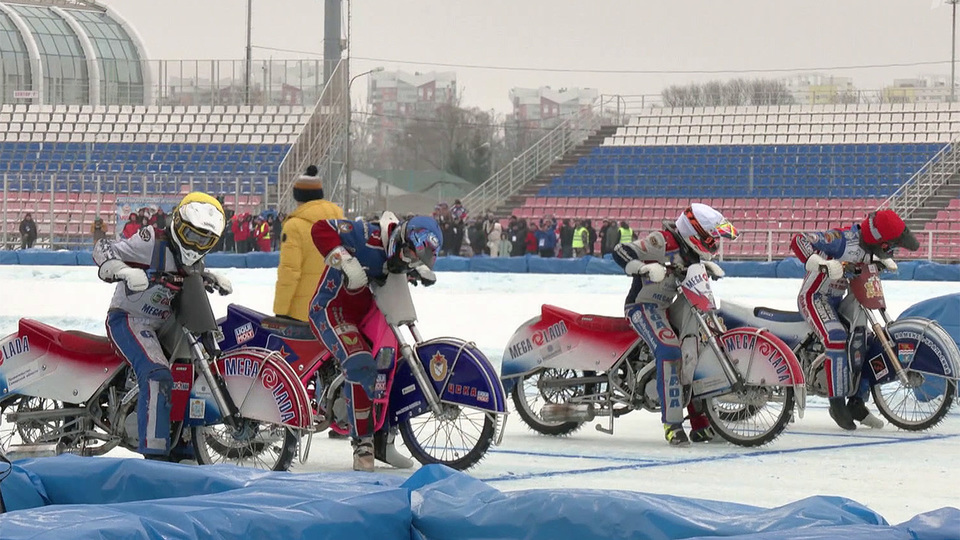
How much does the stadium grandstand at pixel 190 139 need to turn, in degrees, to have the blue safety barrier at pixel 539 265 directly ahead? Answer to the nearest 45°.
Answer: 0° — it already faces it

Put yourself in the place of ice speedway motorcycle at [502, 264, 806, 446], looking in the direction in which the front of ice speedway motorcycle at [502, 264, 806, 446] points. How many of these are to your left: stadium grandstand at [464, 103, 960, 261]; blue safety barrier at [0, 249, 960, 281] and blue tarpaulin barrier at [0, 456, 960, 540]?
2

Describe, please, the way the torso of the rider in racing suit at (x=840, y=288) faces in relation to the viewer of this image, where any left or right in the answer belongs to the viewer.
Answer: facing to the right of the viewer

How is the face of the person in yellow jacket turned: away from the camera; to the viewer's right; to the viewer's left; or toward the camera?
away from the camera

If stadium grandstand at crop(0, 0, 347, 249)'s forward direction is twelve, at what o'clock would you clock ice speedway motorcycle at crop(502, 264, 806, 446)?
The ice speedway motorcycle is roughly at 12 o'clock from the stadium grandstand.

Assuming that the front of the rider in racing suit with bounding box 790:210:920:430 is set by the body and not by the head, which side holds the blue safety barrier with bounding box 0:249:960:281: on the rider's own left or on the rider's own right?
on the rider's own left

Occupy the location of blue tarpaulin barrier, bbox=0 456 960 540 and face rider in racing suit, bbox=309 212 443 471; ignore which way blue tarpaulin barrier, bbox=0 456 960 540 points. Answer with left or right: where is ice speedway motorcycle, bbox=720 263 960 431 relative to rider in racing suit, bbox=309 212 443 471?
right

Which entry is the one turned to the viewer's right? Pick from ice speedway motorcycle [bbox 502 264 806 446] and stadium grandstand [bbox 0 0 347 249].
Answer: the ice speedway motorcycle

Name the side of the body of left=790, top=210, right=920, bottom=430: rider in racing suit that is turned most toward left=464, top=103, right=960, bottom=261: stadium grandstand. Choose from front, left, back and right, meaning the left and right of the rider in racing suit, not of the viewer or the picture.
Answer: left

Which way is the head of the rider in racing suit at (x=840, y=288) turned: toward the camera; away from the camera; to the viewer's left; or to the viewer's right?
to the viewer's right

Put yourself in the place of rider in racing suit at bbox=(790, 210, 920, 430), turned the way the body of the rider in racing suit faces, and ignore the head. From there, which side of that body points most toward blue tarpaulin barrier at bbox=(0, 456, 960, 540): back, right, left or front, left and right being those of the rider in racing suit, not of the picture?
right

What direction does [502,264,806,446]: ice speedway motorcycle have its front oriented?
to the viewer's right

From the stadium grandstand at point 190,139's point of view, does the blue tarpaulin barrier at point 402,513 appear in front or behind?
in front

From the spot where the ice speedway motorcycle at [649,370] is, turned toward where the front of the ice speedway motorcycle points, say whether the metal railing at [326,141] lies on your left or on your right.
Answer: on your left

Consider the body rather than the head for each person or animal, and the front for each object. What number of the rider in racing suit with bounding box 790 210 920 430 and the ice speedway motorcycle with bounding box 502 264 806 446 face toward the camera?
0
